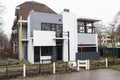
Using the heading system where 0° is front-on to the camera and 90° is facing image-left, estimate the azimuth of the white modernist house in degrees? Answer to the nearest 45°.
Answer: approximately 0°

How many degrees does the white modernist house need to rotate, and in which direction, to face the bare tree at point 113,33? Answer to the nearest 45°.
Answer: approximately 135° to its left
